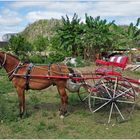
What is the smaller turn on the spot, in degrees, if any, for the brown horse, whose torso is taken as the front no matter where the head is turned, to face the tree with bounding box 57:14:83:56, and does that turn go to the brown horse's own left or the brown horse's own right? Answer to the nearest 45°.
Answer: approximately 90° to the brown horse's own right

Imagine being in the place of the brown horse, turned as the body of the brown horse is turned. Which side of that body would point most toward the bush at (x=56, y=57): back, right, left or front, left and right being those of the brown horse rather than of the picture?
right

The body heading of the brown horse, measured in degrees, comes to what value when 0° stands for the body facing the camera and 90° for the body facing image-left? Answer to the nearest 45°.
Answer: approximately 90°

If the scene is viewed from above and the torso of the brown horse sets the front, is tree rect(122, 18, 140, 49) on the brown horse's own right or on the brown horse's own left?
on the brown horse's own right

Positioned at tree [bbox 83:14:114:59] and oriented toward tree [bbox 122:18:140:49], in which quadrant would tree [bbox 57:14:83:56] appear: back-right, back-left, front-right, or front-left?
back-left

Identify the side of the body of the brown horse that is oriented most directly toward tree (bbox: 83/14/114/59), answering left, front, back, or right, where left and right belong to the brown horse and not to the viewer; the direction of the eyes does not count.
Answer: right
